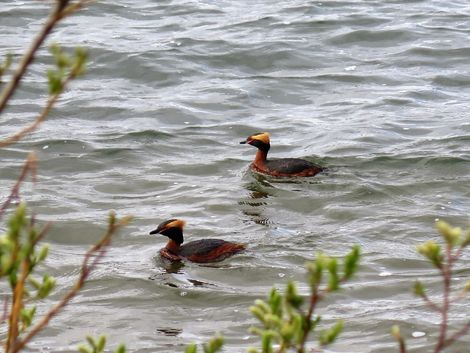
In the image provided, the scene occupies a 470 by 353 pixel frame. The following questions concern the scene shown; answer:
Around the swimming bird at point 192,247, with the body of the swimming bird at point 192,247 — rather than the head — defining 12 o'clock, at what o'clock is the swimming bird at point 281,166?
the swimming bird at point 281,166 is roughly at 4 o'clock from the swimming bird at point 192,247.

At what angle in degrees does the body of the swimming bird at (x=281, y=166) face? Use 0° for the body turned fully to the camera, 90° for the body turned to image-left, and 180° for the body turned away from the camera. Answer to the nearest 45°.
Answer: approximately 90°

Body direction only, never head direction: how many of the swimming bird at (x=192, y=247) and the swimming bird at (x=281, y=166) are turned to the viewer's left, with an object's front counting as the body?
2

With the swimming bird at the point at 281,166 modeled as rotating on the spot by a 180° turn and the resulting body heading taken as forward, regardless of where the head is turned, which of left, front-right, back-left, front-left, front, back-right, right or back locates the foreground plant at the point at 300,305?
right

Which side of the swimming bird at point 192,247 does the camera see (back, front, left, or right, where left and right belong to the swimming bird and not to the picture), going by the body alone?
left

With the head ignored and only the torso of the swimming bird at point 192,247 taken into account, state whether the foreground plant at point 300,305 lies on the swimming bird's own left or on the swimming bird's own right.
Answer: on the swimming bird's own left
